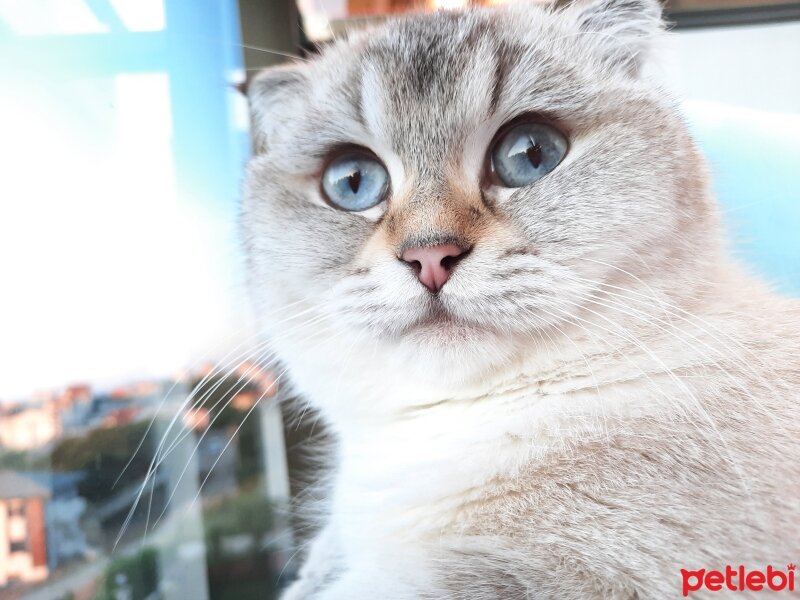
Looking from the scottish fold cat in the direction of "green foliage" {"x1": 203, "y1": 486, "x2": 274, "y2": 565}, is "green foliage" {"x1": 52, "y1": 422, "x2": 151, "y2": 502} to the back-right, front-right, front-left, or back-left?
front-left

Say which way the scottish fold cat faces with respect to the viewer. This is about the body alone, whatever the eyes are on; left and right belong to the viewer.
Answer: facing the viewer and to the left of the viewer
